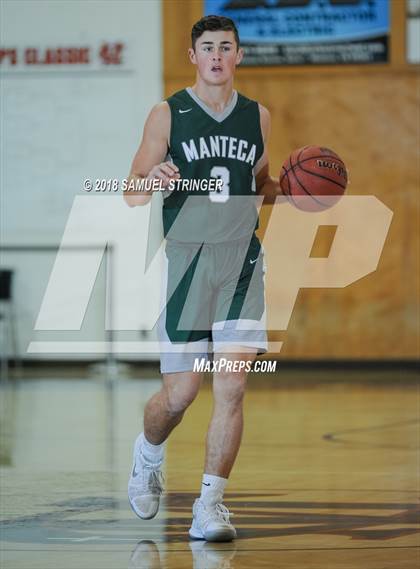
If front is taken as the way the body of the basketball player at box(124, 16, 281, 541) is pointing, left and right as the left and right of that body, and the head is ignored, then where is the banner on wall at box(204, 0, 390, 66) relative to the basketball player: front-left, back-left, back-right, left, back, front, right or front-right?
back

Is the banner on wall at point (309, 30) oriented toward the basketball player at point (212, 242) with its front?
yes

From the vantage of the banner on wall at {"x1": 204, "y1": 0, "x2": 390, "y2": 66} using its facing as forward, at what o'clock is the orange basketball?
The orange basketball is roughly at 12 o'clock from the banner on wall.

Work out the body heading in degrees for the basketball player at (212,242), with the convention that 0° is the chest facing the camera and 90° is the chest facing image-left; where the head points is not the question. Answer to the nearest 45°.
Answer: approximately 0°

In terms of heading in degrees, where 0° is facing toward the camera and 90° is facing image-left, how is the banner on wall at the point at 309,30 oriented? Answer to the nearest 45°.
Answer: approximately 0°

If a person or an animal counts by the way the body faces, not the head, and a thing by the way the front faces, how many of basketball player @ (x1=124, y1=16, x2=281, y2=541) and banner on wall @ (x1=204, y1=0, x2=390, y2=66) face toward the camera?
2
